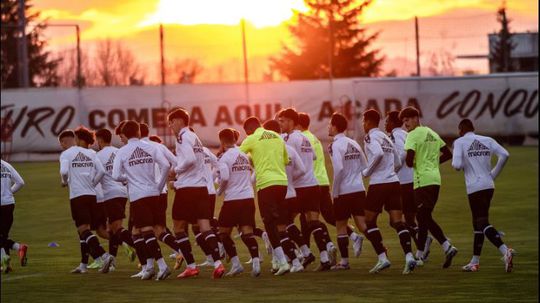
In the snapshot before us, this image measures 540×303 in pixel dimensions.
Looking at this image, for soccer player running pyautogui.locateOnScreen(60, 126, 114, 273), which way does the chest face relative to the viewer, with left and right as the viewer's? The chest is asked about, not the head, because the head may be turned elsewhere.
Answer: facing away from the viewer and to the left of the viewer

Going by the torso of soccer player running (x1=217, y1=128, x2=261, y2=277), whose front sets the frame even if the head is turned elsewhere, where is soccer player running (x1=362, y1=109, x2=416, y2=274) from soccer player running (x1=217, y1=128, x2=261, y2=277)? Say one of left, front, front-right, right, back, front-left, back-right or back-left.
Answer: back-right

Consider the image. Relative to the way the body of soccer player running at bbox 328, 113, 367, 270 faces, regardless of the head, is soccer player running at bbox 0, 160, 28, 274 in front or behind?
in front

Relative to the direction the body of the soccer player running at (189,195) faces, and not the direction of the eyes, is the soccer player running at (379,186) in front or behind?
behind

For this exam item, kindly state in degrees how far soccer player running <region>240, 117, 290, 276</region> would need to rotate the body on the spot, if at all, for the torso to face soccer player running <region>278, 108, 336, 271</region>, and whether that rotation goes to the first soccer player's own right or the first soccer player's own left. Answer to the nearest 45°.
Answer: approximately 90° to the first soccer player's own right

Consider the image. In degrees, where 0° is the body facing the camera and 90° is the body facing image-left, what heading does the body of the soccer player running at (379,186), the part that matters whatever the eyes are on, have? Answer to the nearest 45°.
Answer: approximately 135°

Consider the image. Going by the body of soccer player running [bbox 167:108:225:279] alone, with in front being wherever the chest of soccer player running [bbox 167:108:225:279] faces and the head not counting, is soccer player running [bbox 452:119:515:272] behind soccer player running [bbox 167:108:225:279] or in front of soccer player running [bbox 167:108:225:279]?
behind

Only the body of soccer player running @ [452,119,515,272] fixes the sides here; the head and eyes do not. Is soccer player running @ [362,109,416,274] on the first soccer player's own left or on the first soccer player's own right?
on the first soccer player's own left

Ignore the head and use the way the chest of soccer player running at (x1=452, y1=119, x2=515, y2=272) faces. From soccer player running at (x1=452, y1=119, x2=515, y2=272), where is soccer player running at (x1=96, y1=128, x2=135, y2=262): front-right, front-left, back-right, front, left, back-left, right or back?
front-left

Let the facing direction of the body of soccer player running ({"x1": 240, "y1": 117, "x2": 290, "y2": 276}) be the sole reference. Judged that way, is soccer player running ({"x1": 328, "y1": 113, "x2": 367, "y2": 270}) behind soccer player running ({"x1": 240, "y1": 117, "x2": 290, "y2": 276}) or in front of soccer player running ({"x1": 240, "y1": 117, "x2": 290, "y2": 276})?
behind
